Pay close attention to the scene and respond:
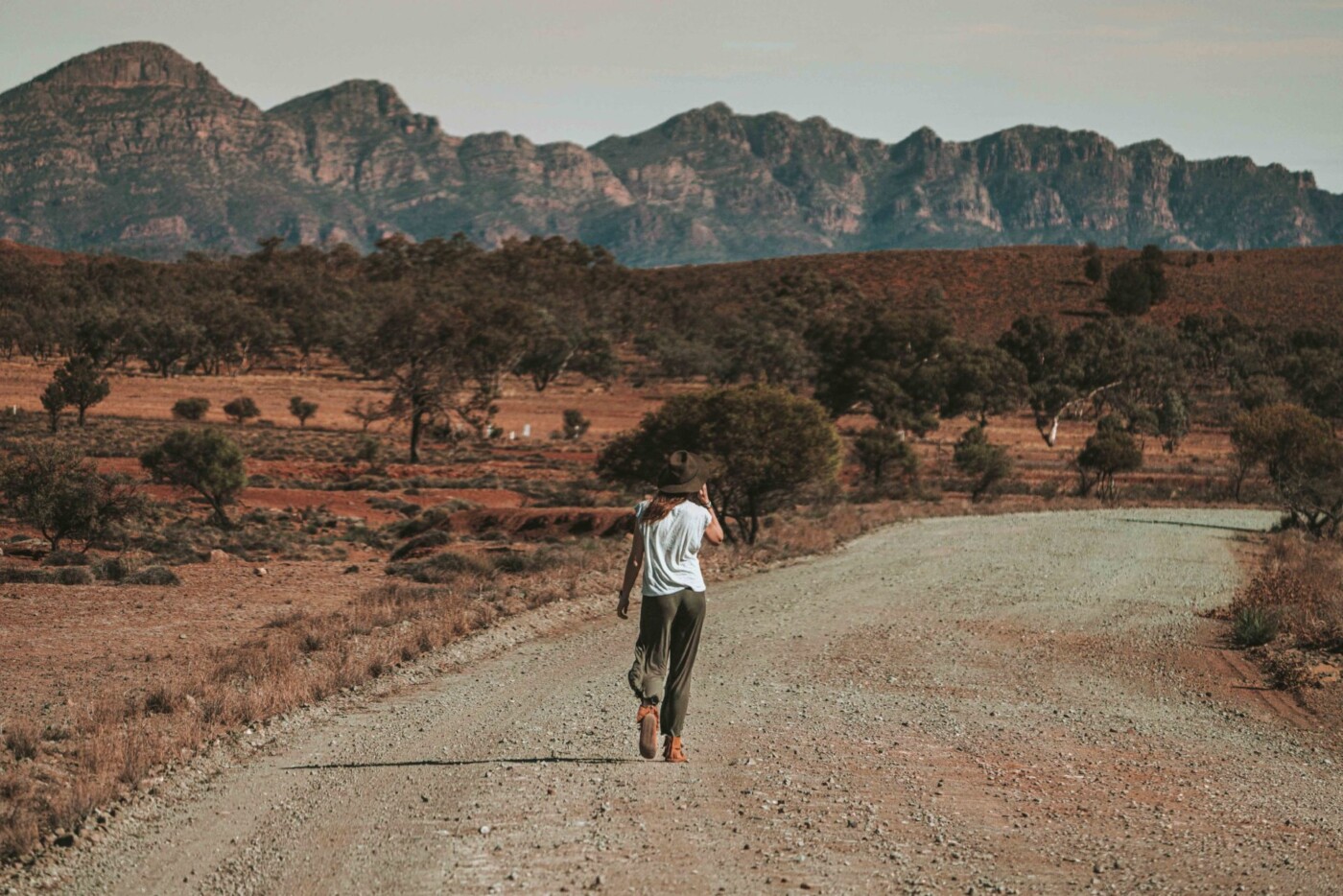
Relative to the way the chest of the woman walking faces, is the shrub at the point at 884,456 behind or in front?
in front

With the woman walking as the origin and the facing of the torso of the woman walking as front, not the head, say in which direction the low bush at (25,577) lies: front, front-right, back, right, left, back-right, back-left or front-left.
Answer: front-left

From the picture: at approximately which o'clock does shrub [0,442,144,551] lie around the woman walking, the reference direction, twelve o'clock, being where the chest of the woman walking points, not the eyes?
The shrub is roughly at 11 o'clock from the woman walking.

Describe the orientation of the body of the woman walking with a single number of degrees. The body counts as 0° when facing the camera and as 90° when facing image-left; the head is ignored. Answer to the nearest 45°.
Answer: approximately 180°

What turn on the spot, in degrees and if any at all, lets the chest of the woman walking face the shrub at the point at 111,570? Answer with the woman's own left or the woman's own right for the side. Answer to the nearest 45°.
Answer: approximately 45° to the woman's own left

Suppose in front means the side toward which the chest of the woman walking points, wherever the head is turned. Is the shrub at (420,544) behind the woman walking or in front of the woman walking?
in front

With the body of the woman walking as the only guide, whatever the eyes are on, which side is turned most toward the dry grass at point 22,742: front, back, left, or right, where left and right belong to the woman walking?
left

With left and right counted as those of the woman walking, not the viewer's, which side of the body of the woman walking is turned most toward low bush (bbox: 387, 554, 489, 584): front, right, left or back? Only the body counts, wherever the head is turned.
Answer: front

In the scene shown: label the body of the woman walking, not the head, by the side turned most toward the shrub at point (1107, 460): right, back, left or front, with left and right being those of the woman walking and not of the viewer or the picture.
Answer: front

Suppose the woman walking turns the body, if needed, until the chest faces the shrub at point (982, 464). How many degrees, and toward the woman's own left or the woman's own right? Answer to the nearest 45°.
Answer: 0° — they already face it

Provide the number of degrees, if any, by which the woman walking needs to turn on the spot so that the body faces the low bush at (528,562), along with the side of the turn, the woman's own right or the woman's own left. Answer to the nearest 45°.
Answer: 0° — they already face it

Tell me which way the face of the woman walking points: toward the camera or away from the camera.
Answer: away from the camera
